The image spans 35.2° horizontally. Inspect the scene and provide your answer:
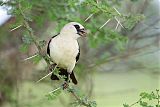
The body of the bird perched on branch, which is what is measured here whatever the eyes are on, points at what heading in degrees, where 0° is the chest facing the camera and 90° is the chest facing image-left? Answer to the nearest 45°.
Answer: approximately 315°
